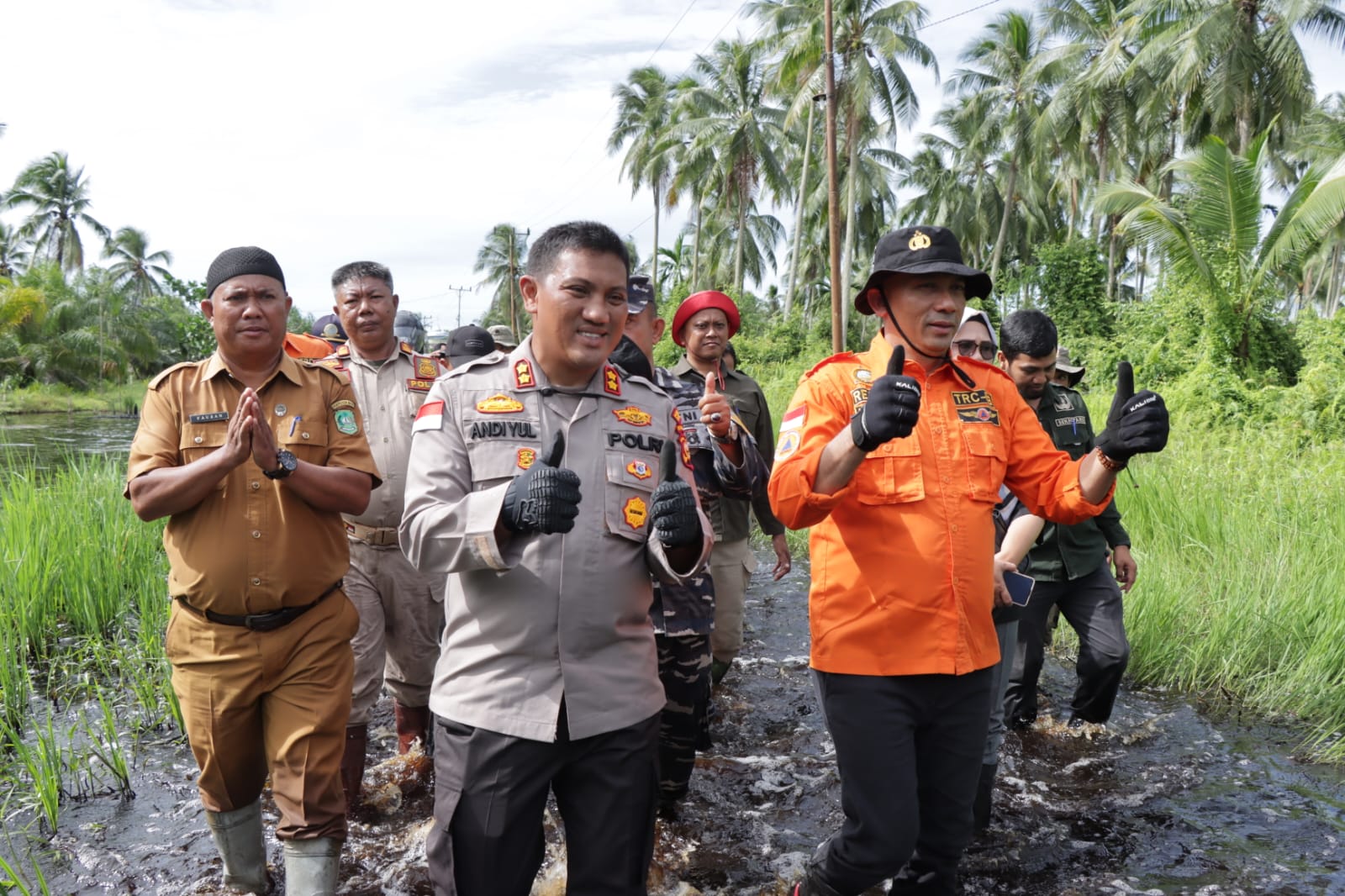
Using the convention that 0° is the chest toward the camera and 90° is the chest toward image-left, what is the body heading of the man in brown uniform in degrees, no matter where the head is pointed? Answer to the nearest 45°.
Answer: approximately 0°

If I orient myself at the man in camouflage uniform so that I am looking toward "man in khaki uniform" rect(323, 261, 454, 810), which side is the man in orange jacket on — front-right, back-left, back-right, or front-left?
back-left

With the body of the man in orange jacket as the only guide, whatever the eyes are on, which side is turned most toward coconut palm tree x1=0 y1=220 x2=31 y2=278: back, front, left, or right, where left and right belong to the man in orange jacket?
back

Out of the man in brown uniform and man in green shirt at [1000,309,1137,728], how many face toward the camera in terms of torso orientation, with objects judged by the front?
2

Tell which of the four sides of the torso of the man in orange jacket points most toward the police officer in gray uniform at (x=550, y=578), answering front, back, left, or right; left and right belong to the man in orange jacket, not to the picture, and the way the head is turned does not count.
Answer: right

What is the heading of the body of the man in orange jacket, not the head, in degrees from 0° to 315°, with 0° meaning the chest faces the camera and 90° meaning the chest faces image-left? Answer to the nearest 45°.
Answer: approximately 315°

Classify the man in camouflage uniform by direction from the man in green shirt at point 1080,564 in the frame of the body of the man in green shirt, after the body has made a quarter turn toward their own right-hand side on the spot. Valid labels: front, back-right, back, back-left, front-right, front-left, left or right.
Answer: front-left

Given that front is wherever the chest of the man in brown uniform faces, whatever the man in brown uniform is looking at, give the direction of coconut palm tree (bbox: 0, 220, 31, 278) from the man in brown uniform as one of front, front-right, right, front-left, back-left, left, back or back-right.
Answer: back

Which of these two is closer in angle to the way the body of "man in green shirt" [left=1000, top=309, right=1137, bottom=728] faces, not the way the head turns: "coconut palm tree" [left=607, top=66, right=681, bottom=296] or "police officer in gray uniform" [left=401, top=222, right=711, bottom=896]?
the police officer in gray uniform

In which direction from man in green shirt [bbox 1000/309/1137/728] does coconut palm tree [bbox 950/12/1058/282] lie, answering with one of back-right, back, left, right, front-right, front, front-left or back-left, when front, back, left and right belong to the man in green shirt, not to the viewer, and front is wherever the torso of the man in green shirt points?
back

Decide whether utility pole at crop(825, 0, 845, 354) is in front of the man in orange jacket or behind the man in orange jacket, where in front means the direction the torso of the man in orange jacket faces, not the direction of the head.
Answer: behind
